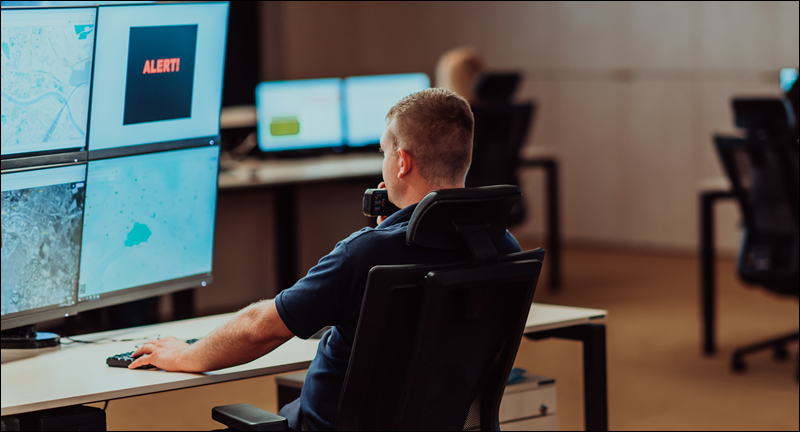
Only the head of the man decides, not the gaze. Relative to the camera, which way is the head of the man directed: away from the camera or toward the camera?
away from the camera

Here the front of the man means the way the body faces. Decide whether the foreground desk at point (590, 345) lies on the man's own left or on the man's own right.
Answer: on the man's own right

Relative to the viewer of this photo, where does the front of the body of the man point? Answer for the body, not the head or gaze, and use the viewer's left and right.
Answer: facing away from the viewer and to the left of the viewer

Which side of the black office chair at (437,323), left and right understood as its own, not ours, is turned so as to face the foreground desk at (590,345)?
right

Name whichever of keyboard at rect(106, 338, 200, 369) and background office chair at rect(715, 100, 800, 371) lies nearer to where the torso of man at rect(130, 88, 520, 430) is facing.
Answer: the keyboard

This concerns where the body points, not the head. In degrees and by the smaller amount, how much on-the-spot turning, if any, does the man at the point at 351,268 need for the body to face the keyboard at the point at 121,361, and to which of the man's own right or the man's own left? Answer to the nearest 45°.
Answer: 0° — they already face it

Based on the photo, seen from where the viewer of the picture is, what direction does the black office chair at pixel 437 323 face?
facing away from the viewer and to the left of the viewer

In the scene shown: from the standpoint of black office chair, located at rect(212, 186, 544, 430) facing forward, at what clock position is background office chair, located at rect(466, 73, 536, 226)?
The background office chair is roughly at 2 o'clock from the black office chair.

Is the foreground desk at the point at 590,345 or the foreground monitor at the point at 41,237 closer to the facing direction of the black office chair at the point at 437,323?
the foreground monitor
